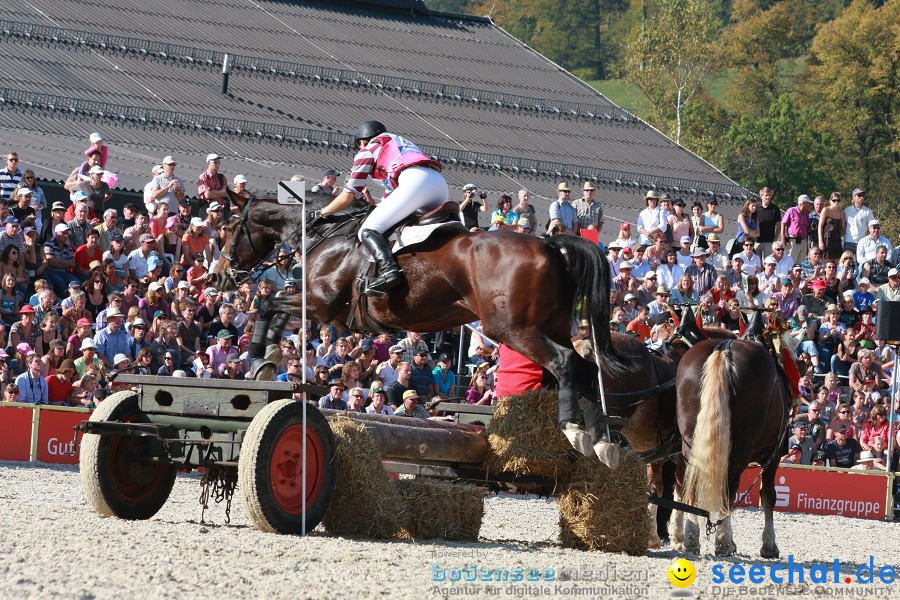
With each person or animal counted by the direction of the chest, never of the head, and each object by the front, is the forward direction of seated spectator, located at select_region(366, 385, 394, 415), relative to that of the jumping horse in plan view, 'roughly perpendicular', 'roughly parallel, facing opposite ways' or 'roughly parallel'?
roughly perpendicular

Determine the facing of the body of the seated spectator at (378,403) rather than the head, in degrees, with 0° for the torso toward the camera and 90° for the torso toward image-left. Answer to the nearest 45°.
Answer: approximately 0°

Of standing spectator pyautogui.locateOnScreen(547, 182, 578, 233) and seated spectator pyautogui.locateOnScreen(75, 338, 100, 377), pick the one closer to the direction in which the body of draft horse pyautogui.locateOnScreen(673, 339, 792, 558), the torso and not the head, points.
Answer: the standing spectator

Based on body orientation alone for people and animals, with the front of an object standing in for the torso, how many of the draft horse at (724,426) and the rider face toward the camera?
0

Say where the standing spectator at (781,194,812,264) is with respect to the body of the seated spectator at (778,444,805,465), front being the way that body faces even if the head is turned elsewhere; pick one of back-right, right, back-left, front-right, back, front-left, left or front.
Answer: back-right

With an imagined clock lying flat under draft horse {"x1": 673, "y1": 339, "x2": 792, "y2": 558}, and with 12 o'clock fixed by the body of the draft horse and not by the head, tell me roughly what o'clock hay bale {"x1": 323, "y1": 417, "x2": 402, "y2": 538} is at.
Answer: The hay bale is roughly at 8 o'clock from the draft horse.

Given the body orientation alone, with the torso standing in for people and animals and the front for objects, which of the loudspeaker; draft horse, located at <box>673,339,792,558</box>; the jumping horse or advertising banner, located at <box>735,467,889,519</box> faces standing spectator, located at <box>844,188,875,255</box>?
the draft horse

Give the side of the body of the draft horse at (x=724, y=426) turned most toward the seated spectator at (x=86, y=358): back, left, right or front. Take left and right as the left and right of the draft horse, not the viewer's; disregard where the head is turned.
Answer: left

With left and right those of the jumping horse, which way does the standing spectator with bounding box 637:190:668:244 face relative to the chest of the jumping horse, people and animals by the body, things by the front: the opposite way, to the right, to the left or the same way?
to the left

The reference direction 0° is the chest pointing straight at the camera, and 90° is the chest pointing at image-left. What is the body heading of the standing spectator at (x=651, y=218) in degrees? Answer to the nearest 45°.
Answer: approximately 0°

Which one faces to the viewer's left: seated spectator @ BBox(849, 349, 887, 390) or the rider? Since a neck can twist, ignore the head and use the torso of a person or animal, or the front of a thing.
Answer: the rider

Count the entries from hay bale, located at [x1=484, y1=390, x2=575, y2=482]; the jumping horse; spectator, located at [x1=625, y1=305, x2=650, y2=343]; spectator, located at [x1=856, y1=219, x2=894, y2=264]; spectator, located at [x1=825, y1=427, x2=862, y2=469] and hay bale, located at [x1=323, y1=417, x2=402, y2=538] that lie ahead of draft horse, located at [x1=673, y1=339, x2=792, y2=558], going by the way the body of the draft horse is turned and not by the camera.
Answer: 3

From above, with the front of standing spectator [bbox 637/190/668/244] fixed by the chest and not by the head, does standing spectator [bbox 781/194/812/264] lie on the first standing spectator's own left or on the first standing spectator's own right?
on the first standing spectator's own left

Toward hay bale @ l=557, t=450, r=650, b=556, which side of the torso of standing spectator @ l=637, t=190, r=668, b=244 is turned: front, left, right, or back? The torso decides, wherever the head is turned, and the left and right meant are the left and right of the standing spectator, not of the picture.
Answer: front

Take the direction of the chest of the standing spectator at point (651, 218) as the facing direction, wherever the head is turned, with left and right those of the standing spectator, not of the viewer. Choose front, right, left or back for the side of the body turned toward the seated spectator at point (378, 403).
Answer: front
